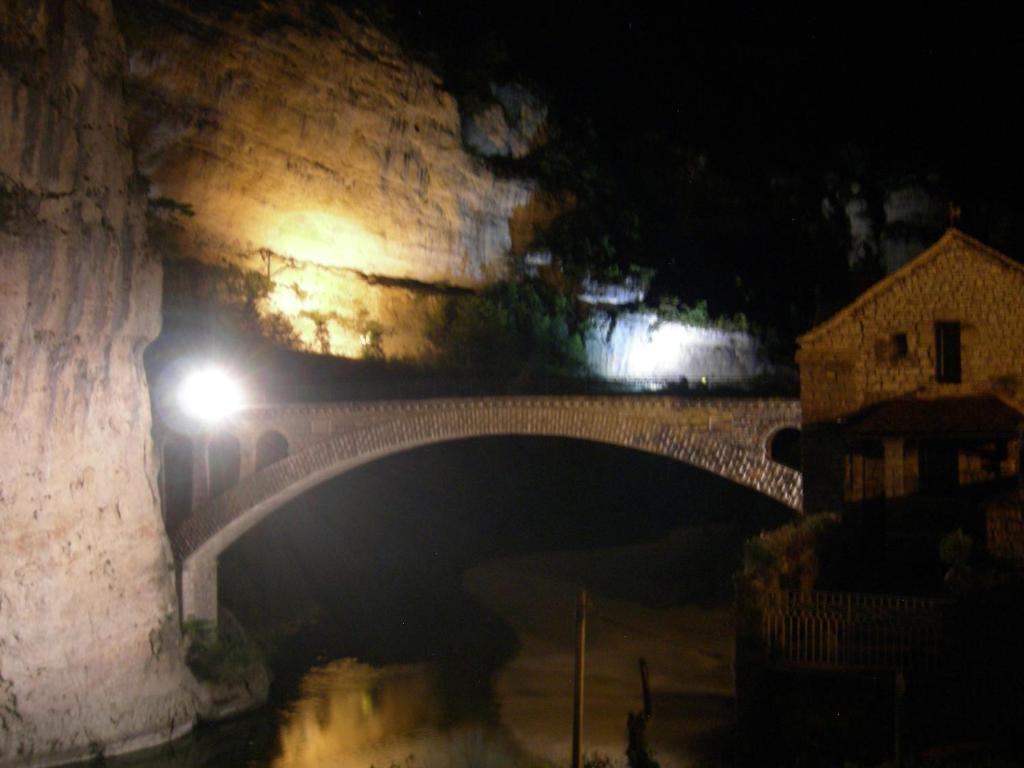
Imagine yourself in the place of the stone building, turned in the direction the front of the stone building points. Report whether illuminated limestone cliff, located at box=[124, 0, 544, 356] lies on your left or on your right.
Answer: on your right

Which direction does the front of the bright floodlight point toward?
toward the camera

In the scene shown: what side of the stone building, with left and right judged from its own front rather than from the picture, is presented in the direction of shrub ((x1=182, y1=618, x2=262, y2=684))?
right

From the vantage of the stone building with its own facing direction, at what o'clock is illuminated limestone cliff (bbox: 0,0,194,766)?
The illuminated limestone cliff is roughly at 2 o'clock from the stone building.

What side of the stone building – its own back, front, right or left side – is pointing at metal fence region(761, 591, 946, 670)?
front

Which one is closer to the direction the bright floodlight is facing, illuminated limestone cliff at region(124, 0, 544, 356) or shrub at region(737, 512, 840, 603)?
the shrub

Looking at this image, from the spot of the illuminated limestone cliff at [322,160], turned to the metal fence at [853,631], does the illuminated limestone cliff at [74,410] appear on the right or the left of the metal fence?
right

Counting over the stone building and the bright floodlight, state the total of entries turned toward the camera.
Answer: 2

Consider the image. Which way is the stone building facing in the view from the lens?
facing the viewer

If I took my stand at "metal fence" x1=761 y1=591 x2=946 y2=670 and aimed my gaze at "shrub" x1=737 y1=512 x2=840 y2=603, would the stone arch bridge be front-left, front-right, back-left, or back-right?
front-left
